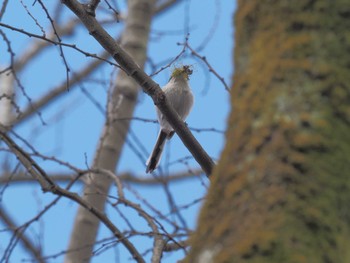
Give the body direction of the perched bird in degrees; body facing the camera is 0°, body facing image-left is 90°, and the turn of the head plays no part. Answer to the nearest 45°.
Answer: approximately 315°

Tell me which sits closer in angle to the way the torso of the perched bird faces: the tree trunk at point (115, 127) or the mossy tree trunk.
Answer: the mossy tree trunk
